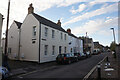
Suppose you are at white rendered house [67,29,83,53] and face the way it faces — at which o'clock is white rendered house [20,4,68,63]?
white rendered house [20,4,68,63] is roughly at 2 o'clock from white rendered house [67,29,83,53].

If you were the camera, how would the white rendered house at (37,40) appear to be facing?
facing the viewer and to the right of the viewer

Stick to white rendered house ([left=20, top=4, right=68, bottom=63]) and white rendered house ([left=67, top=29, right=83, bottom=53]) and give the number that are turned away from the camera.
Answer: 0

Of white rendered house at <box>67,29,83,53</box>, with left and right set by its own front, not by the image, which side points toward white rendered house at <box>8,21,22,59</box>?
right

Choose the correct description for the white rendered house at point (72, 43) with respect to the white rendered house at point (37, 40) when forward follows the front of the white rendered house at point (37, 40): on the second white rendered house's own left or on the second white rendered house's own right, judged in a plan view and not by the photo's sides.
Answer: on the second white rendered house's own left

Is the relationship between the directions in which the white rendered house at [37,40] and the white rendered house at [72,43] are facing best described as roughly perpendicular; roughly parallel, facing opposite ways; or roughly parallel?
roughly parallel
